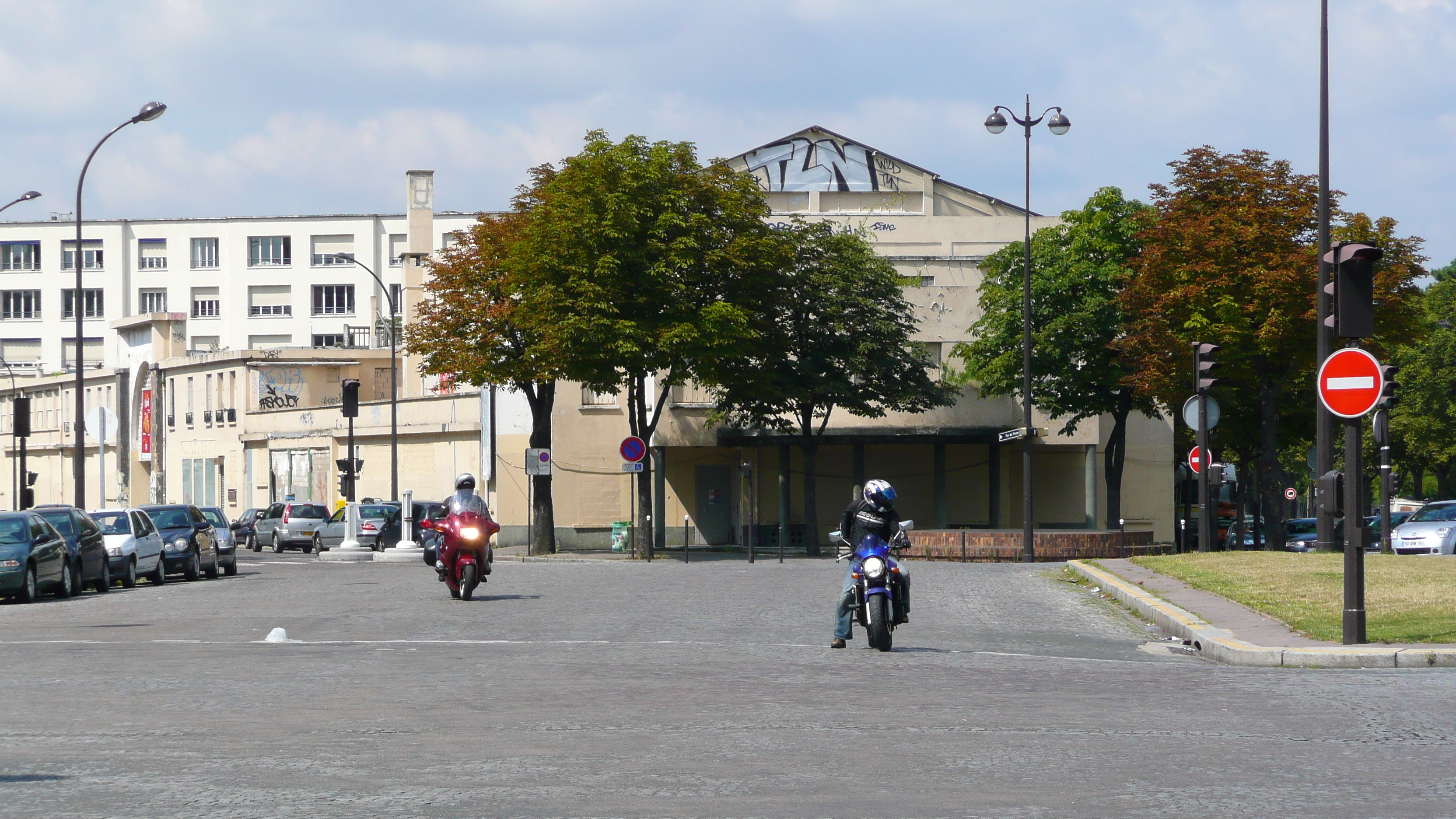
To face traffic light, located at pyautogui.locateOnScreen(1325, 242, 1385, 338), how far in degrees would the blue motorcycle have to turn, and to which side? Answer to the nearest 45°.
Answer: approximately 90° to its left

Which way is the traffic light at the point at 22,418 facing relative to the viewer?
away from the camera

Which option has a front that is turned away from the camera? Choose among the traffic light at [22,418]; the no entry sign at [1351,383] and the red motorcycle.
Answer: the traffic light

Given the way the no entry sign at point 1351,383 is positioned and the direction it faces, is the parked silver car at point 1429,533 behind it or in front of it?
behind

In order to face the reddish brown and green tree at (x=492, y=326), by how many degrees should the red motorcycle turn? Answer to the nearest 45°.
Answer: approximately 180°

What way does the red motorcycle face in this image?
toward the camera

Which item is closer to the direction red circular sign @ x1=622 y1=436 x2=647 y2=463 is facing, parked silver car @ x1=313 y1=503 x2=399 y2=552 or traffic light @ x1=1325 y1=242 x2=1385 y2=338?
the traffic light

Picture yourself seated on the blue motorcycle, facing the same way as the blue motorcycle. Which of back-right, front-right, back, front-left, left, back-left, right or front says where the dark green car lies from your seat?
back-right

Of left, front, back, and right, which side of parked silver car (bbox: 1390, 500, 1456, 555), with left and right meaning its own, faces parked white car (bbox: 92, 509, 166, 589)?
front

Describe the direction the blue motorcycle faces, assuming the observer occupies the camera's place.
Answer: facing the viewer

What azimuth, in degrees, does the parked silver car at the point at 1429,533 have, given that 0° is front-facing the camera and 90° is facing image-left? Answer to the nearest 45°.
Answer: approximately 45°
